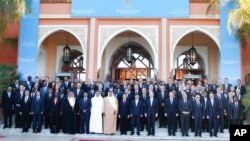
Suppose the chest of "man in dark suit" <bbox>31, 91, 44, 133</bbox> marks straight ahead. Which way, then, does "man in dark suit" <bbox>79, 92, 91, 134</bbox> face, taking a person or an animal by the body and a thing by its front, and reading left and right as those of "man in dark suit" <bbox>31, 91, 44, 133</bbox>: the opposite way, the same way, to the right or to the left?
the same way

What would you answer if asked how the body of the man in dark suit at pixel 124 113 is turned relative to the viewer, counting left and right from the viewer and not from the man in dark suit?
facing the viewer

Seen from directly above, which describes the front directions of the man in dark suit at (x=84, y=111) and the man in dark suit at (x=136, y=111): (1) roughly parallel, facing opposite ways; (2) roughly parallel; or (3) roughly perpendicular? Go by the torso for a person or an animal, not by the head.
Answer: roughly parallel

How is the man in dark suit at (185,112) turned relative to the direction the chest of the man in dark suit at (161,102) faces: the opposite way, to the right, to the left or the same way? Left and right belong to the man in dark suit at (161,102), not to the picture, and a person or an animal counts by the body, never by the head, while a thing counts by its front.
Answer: the same way

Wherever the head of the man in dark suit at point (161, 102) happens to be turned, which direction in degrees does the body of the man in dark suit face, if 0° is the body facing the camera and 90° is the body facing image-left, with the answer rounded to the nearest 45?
approximately 0°

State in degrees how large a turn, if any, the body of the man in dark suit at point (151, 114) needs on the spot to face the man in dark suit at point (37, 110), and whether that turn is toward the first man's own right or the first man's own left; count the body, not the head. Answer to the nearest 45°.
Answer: approximately 90° to the first man's own right

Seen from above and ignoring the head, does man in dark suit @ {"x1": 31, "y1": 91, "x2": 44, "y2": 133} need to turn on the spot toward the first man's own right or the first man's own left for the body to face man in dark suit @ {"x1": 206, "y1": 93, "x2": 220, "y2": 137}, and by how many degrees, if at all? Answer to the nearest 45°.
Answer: approximately 90° to the first man's own left

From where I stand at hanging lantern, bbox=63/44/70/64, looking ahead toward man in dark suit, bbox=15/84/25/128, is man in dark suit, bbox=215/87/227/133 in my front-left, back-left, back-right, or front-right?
front-left

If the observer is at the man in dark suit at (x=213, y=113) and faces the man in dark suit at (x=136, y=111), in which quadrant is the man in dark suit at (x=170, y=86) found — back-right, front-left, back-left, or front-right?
front-right

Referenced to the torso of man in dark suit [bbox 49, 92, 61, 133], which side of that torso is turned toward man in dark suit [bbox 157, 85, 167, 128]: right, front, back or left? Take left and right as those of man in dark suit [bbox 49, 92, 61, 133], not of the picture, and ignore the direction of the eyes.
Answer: left

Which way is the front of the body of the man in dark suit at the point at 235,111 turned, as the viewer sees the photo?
toward the camera

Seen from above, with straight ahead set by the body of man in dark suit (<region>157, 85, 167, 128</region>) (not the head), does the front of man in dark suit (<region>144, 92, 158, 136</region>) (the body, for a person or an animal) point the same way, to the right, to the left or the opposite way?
the same way

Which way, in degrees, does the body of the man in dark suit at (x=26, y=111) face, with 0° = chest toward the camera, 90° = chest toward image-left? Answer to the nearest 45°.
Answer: approximately 0°

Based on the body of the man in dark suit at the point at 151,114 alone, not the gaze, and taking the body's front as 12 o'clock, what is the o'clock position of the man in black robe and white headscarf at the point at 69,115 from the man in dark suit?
The man in black robe and white headscarf is roughly at 3 o'clock from the man in dark suit.

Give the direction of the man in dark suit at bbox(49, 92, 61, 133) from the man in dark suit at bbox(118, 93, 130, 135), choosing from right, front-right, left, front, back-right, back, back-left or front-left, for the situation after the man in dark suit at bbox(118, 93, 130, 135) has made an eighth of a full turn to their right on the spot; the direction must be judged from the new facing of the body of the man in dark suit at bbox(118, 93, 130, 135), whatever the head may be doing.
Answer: front-right

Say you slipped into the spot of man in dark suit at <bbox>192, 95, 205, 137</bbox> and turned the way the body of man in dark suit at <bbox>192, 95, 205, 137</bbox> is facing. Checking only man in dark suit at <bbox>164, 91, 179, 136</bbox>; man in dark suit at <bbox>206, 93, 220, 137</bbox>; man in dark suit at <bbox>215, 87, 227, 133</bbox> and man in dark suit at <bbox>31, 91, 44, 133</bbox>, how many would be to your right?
2

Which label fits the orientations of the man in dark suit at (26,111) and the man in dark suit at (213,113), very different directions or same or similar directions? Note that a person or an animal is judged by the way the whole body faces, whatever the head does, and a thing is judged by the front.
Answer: same or similar directions
